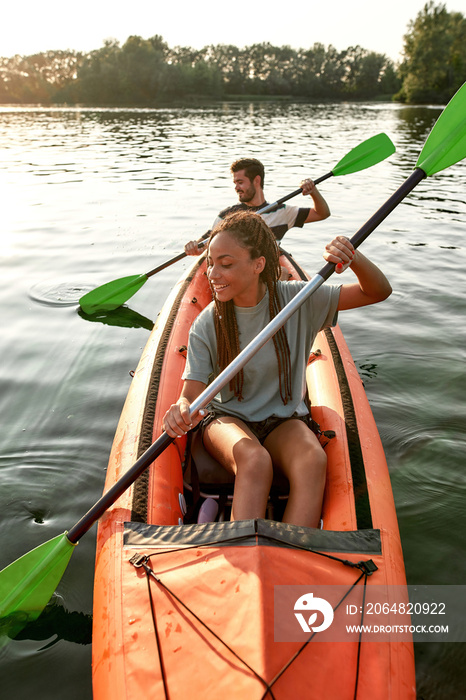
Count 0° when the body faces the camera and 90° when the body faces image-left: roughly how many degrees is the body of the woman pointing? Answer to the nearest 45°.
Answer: approximately 0°

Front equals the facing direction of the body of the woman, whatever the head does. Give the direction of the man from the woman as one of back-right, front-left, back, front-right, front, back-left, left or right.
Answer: back

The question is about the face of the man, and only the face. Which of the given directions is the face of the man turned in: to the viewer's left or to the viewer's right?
to the viewer's left

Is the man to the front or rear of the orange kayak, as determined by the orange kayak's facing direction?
to the rear

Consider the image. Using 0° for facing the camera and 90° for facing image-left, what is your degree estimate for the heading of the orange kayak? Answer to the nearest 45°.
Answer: approximately 0°
